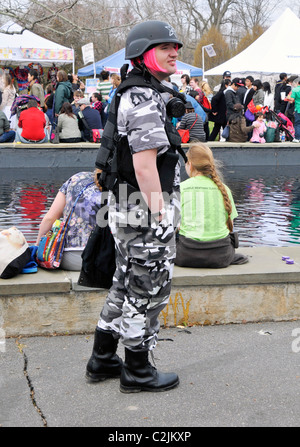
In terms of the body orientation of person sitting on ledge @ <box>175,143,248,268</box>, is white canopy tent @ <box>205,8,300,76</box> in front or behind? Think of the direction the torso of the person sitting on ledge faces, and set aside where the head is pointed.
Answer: in front

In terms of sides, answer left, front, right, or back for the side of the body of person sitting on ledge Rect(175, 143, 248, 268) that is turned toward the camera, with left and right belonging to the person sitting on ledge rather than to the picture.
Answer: back

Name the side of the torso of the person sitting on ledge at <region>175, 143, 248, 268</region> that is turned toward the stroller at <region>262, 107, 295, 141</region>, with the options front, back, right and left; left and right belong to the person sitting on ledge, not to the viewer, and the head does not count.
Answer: front
